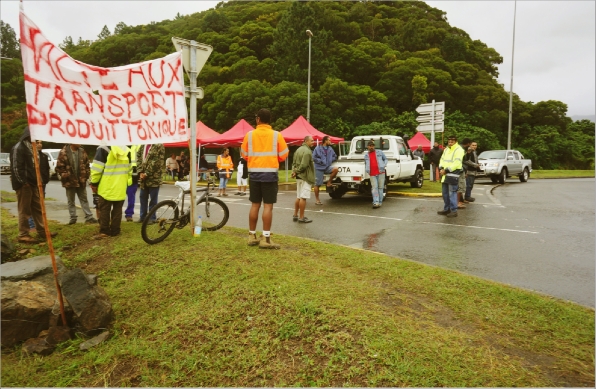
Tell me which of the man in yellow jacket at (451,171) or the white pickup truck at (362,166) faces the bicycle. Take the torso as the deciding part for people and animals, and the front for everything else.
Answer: the man in yellow jacket

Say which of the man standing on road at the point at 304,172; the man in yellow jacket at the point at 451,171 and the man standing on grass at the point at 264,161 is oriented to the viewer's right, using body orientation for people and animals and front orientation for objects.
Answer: the man standing on road at the point at 304,172

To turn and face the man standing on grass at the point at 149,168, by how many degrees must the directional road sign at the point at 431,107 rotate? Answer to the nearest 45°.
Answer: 0° — it already faces them

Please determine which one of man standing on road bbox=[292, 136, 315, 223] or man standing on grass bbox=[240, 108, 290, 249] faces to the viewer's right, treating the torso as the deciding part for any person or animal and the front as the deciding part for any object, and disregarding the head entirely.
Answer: man standing on road bbox=[292, 136, 315, 223]

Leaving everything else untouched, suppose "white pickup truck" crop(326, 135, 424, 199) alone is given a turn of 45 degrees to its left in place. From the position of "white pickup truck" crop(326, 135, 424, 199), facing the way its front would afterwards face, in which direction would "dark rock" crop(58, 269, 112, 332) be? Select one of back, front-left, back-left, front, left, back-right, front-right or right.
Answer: back

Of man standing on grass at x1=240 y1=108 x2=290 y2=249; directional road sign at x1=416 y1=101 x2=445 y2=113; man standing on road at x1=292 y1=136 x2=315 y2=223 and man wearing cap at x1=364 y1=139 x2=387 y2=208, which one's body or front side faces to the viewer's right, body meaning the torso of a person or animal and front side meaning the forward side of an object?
man standing on road at x1=292 y1=136 x2=315 y2=223

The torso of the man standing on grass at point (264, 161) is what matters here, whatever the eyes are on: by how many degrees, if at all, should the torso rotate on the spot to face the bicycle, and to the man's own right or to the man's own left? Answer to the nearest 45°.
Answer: approximately 45° to the man's own left

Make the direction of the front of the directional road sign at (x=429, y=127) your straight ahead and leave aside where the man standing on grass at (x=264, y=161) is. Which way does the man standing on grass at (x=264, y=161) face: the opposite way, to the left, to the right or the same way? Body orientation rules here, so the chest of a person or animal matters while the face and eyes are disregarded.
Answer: the opposite way
